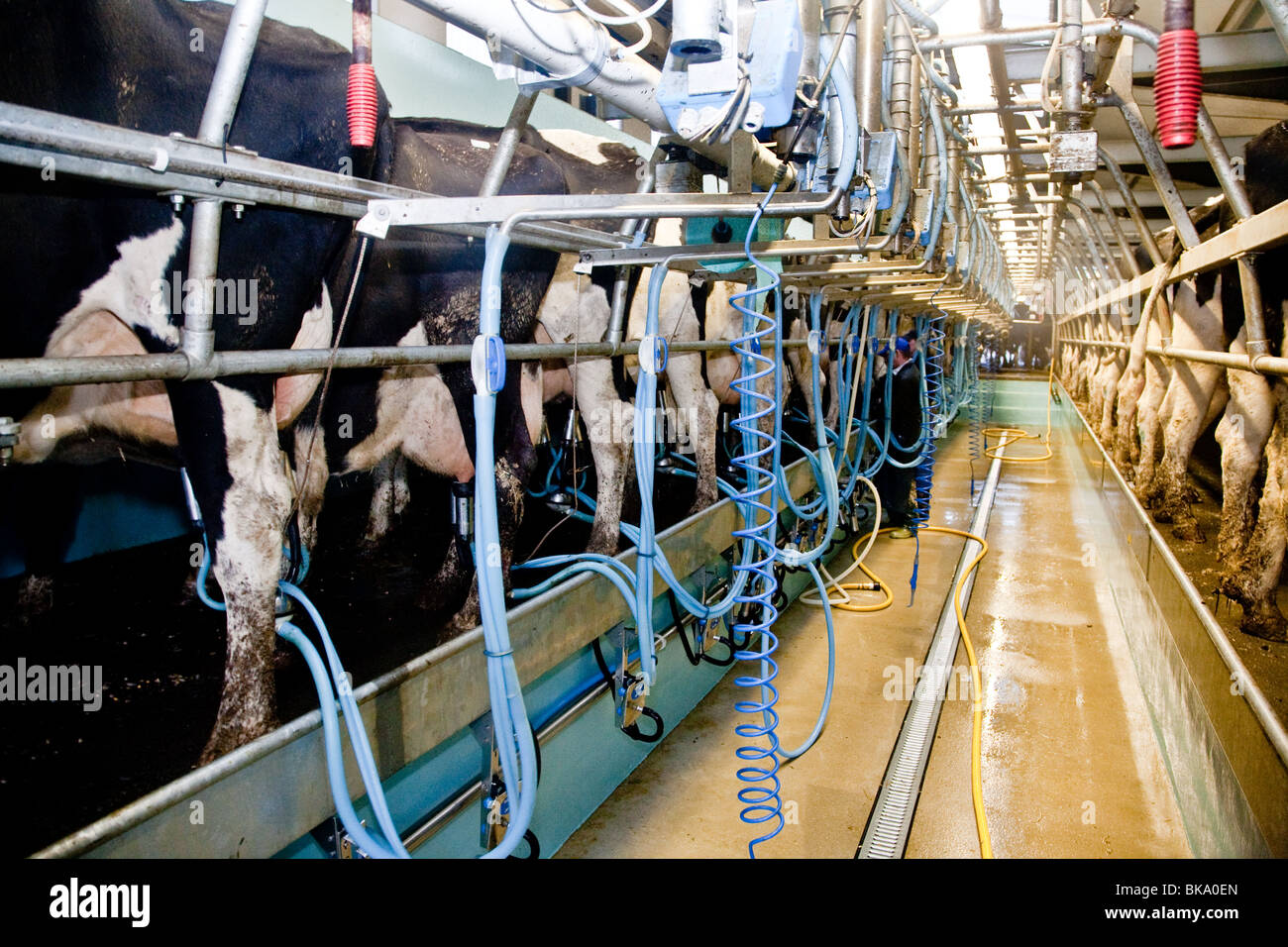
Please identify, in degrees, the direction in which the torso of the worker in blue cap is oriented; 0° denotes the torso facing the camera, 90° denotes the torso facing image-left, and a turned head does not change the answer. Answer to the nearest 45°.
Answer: approximately 90°

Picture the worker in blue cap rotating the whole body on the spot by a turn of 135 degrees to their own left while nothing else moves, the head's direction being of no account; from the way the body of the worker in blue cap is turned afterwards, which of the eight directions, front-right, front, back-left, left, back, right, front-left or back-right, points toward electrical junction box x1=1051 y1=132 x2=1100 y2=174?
front-right

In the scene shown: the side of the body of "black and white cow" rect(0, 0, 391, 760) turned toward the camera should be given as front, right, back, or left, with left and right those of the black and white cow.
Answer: left

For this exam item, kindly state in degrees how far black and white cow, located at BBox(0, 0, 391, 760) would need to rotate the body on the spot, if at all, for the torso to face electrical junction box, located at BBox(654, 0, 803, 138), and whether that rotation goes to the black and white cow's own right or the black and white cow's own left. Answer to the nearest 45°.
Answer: approximately 135° to the black and white cow's own right

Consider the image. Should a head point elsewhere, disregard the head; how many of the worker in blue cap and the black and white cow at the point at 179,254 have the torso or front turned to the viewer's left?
2

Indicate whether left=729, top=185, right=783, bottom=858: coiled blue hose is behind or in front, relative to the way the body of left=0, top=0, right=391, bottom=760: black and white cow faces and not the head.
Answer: behind

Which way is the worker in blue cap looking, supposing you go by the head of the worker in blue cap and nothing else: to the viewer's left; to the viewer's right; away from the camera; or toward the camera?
to the viewer's left

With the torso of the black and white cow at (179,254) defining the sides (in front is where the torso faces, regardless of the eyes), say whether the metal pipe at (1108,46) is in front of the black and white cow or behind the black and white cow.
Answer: behind

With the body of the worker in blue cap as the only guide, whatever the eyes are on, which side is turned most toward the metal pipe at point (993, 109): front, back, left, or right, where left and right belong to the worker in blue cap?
left
